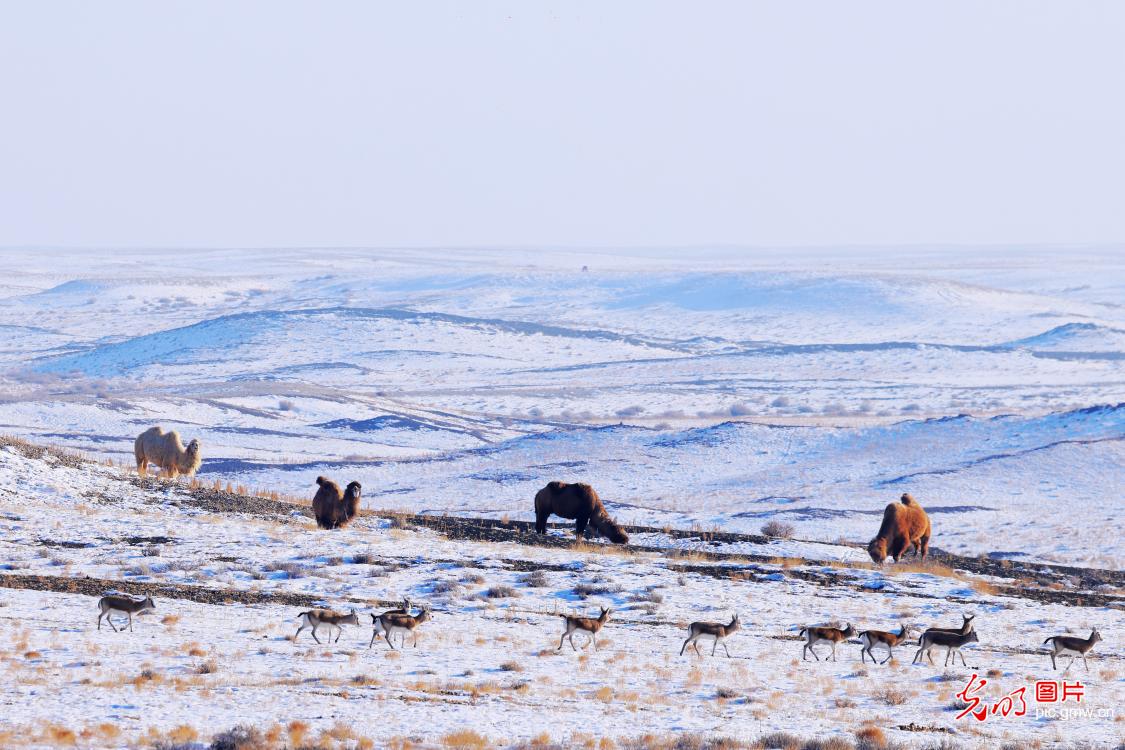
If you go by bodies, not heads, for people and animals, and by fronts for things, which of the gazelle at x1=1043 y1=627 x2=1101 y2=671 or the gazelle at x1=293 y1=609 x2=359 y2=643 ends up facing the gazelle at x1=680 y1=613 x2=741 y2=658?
the gazelle at x1=293 y1=609 x2=359 y2=643

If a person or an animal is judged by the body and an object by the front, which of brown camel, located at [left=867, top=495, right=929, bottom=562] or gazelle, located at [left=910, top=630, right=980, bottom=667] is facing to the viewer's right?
the gazelle

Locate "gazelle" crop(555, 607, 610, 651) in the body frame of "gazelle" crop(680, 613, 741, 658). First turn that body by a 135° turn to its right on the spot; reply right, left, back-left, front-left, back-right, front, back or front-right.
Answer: front-right

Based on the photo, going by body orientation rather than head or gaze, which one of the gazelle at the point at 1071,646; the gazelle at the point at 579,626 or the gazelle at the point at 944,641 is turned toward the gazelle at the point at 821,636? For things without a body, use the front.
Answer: the gazelle at the point at 579,626

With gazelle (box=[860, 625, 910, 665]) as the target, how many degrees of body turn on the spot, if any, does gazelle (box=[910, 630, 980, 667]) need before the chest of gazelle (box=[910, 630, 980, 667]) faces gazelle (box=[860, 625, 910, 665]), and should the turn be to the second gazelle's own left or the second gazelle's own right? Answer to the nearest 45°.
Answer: approximately 180°

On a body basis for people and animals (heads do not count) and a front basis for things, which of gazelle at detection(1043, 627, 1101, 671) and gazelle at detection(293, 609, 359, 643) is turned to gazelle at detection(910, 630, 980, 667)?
gazelle at detection(293, 609, 359, 643)

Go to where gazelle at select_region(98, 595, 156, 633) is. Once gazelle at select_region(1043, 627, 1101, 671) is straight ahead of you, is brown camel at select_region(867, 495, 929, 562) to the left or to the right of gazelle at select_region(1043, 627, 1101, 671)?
left

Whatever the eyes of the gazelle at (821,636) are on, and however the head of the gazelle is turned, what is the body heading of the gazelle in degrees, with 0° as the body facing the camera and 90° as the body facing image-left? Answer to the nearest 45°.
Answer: approximately 270°

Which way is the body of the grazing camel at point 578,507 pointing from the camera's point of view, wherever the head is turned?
to the viewer's right

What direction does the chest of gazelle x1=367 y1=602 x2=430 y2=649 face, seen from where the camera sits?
to the viewer's right

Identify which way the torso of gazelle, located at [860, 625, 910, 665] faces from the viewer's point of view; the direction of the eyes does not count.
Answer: to the viewer's right

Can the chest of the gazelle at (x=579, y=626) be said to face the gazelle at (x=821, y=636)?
yes

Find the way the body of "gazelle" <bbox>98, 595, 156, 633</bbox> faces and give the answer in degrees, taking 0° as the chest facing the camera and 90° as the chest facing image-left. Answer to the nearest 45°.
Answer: approximately 270°

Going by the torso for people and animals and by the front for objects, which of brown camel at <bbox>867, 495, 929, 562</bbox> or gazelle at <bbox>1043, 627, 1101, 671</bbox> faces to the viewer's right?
the gazelle

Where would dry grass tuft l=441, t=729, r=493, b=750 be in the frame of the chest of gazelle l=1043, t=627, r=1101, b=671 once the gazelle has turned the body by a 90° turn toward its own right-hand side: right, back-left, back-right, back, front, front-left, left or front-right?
front-right
